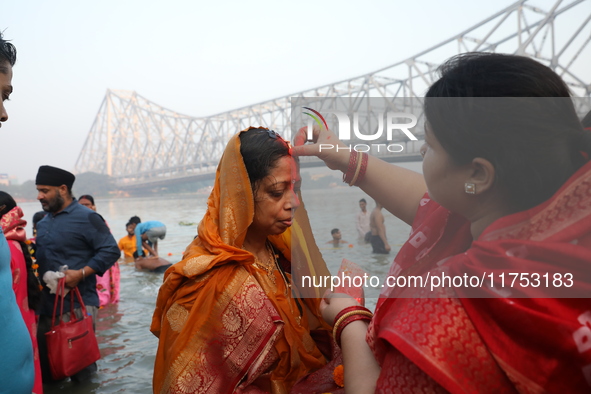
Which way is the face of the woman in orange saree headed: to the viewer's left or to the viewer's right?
to the viewer's right

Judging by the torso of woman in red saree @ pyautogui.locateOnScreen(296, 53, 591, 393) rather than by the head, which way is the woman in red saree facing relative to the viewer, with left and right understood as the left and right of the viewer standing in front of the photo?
facing away from the viewer and to the left of the viewer

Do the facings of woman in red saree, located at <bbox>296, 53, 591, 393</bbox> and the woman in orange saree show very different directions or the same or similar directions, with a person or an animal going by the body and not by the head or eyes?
very different directions

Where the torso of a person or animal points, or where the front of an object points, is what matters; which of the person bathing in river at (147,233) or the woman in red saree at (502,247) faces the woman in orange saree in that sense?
the woman in red saree

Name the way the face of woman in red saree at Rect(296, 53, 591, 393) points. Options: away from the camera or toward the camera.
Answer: away from the camera
